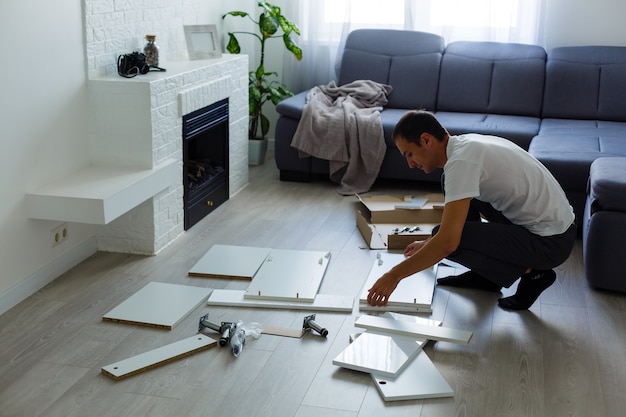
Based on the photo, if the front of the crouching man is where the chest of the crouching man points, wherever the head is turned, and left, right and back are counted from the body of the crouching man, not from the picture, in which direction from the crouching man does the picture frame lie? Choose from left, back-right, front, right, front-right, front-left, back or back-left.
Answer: front-right

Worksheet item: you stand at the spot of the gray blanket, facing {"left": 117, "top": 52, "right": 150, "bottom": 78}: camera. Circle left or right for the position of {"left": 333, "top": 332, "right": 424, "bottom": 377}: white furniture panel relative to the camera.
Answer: left

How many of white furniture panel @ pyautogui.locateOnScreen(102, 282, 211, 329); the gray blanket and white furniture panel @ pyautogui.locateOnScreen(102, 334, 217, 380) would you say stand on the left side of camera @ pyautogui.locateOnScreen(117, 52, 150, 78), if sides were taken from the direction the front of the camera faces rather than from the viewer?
1

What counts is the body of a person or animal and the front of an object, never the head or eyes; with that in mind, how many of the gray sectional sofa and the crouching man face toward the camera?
1

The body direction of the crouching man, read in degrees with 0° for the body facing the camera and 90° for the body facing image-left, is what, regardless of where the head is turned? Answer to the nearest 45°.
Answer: approximately 90°

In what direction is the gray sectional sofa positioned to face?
toward the camera

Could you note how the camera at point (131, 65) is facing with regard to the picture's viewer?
facing the viewer and to the right of the viewer

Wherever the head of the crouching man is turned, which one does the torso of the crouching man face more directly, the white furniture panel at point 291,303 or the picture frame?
the white furniture panel

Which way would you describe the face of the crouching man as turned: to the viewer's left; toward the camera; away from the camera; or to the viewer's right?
to the viewer's left

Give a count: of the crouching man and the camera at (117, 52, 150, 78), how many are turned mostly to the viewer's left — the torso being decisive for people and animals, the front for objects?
1

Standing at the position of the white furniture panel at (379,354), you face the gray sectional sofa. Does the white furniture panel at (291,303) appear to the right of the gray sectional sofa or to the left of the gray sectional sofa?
left

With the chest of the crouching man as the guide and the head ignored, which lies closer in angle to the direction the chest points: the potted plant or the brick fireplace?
the brick fireplace

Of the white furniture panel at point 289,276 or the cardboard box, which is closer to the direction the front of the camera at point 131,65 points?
the white furniture panel

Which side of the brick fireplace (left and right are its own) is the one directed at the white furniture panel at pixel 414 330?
front

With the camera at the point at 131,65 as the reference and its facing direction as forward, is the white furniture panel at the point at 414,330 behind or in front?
in front
